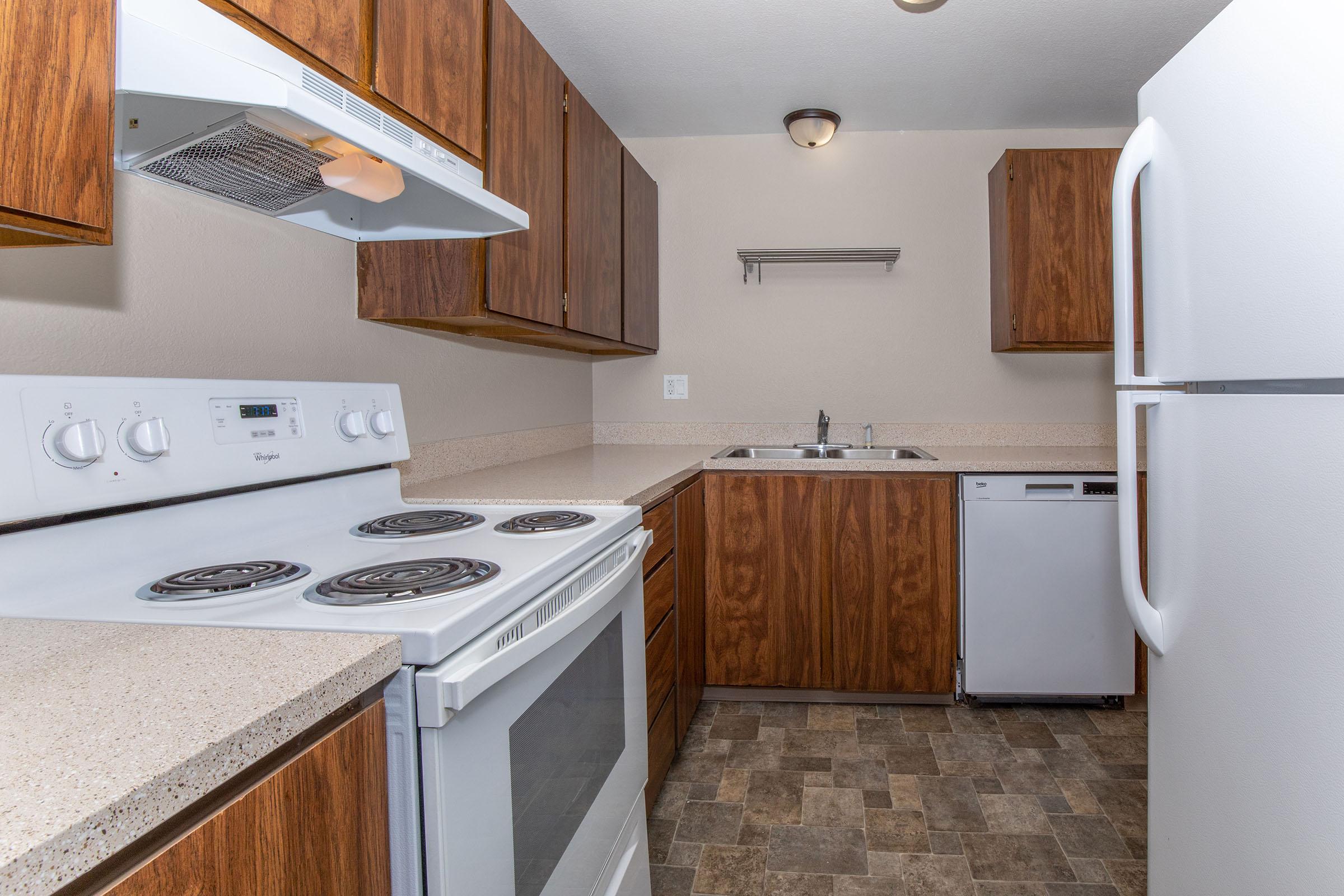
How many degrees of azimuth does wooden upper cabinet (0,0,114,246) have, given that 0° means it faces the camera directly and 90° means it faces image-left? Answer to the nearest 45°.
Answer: approximately 315°

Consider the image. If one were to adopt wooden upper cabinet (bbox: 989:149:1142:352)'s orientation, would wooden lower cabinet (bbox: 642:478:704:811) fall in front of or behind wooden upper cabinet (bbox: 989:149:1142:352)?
in front

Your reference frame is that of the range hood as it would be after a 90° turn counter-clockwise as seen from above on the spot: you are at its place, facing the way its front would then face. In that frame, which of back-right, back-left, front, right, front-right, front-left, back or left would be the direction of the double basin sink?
front

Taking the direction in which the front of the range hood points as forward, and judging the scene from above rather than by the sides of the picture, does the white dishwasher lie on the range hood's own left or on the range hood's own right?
on the range hood's own left

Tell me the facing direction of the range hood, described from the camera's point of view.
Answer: facing the viewer and to the right of the viewer

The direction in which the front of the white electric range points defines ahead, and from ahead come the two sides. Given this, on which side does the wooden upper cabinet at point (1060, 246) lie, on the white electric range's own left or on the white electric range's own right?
on the white electric range's own left

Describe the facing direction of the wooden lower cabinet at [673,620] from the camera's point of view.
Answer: facing to the right of the viewer

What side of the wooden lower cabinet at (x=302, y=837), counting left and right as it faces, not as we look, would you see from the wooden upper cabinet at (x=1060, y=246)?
left

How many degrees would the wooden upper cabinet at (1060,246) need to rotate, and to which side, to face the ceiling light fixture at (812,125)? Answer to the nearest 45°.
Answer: approximately 90° to its right

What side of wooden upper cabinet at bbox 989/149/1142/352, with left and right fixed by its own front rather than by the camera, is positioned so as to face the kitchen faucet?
right

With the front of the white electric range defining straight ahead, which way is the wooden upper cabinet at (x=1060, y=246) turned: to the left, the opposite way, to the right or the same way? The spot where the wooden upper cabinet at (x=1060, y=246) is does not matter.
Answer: to the right

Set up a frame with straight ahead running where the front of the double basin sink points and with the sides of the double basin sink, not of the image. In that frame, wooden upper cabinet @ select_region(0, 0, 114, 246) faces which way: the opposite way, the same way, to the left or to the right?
to the left
